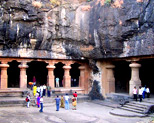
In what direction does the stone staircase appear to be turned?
toward the camera

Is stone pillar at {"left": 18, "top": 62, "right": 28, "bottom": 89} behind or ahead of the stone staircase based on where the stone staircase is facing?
behind
